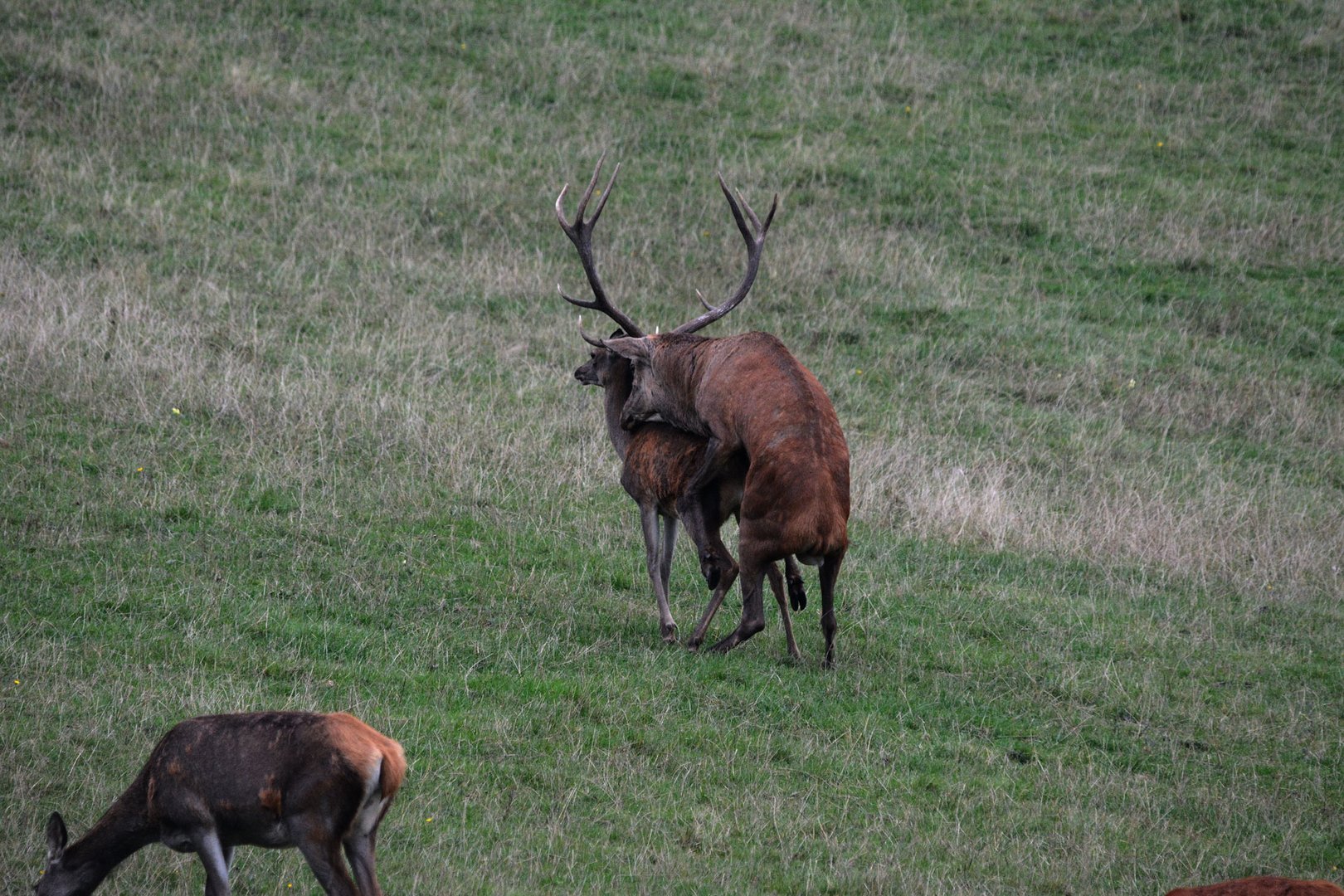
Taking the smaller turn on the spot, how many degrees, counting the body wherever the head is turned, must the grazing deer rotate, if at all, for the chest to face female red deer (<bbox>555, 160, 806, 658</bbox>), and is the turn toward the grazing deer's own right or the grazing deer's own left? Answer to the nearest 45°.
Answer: approximately 135° to the grazing deer's own right

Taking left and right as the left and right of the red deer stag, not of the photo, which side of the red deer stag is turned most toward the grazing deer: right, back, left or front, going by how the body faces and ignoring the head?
left

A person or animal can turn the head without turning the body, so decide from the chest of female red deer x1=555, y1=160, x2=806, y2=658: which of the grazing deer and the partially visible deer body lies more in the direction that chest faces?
the grazing deer

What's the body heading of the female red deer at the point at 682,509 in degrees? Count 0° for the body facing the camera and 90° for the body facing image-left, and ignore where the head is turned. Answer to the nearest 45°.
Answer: approximately 90°

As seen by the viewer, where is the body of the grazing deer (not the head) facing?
to the viewer's left

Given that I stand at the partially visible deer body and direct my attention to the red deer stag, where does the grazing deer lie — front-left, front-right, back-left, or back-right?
front-left

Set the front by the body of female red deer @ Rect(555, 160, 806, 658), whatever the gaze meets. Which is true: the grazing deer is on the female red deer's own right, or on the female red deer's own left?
on the female red deer's own left

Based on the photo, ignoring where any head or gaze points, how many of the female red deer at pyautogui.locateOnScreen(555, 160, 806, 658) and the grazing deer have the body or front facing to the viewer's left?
2

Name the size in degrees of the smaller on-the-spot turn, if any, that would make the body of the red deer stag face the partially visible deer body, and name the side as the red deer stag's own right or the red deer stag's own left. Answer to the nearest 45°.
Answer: approximately 180°

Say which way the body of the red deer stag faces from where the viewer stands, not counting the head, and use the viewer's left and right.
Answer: facing away from the viewer and to the left of the viewer

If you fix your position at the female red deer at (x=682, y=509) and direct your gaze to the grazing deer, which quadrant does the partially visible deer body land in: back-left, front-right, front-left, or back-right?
front-left

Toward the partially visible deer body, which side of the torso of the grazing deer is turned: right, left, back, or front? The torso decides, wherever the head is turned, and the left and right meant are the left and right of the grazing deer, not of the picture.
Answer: back

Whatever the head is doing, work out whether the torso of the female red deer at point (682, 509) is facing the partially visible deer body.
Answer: no
